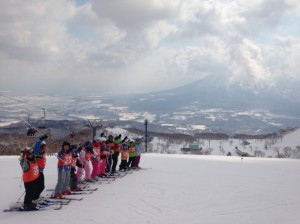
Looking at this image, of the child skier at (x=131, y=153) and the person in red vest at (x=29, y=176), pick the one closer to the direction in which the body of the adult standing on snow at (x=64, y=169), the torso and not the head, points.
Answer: the person in red vest
